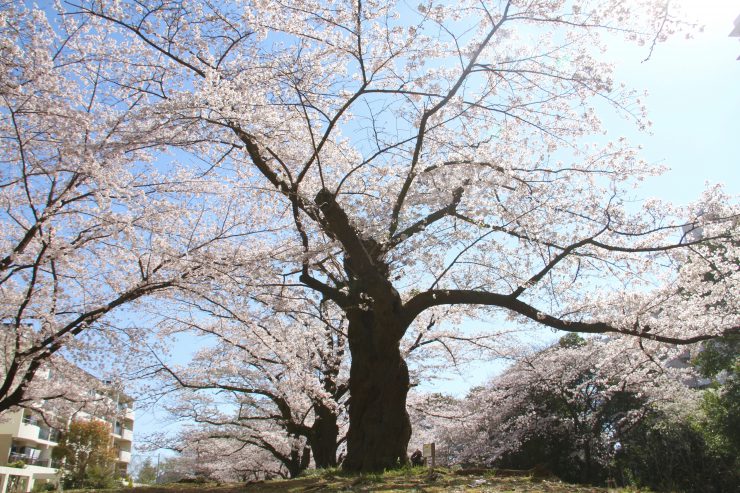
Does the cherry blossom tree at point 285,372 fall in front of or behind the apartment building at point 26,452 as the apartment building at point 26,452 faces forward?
in front

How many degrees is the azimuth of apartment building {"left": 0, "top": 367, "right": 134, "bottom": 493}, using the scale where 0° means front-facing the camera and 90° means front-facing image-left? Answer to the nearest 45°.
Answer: approximately 315°

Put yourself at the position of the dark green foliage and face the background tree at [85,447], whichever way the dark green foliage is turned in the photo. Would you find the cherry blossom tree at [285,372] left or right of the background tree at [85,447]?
left

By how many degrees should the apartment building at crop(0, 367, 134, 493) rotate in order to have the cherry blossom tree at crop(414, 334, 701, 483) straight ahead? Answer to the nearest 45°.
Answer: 0° — it already faces it

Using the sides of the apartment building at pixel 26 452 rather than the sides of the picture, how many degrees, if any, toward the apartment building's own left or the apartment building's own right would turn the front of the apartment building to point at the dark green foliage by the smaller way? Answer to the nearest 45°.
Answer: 0° — it already faces it
